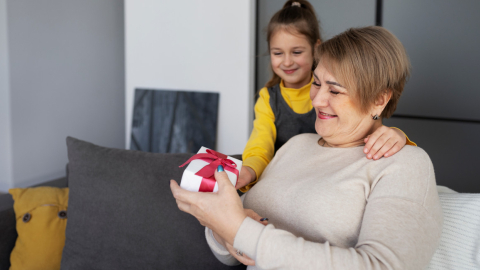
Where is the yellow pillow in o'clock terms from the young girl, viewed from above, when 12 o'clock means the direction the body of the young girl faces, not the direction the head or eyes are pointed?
The yellow pillow is roughly at 2 o'clock from the young girl.

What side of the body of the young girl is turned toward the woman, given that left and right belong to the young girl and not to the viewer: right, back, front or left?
front

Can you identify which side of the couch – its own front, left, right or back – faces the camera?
front

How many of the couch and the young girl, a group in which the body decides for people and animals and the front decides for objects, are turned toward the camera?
2

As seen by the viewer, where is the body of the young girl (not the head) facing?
toward the camera

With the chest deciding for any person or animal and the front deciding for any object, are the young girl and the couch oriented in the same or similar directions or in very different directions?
same or similar directions

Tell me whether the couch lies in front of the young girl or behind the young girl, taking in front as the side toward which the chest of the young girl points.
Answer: in front

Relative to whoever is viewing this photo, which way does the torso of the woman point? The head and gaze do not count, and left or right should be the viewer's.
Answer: facing the viewer and to the left of the viewer

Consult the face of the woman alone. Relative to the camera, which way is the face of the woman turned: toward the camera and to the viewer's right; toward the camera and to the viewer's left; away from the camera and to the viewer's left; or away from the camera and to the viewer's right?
toward the camera and to the viewer's left
